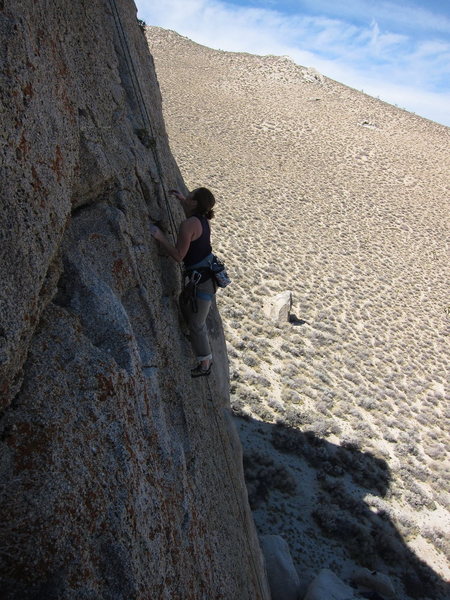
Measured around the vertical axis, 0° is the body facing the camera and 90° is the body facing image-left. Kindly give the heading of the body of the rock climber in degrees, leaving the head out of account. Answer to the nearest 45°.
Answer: approximately 90°

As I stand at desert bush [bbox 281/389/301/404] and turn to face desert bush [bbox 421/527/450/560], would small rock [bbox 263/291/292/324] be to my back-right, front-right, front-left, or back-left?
back-left
